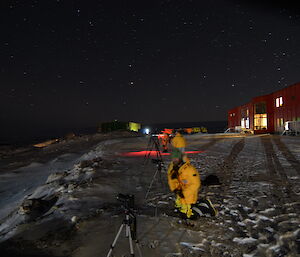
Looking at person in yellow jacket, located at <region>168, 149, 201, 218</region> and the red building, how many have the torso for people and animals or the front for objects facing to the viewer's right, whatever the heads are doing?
0

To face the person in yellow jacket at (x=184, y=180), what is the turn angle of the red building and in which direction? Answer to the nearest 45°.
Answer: approximately 45° to its left
